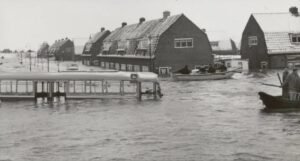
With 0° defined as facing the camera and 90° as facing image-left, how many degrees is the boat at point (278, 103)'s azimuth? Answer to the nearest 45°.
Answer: approximately 90°
